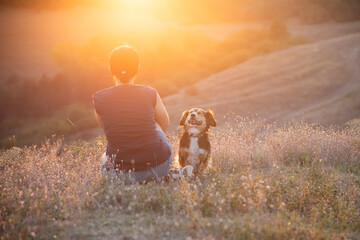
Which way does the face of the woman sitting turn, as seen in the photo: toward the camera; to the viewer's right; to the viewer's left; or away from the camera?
away from the camera

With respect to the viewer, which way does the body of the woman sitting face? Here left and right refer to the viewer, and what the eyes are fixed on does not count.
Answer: facing away from the viewer

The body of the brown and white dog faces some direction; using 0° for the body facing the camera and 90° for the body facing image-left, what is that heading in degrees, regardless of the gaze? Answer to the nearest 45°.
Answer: approximately 0°

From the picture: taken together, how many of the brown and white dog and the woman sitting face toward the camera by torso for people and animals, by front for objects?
1

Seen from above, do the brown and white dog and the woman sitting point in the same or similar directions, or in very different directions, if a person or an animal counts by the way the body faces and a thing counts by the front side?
very different directions

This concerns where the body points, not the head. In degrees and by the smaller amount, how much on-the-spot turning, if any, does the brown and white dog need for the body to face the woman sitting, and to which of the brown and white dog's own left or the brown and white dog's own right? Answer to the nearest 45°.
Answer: approximately 45° to the brown and white dog's own right

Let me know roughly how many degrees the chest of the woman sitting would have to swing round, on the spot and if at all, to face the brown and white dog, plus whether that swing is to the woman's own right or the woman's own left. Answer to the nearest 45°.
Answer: approximately 45° to the woman's own right
